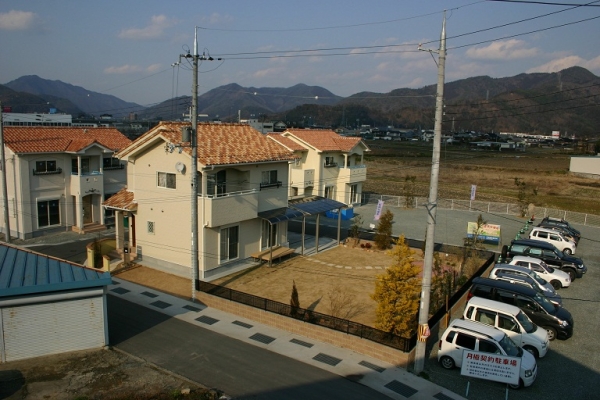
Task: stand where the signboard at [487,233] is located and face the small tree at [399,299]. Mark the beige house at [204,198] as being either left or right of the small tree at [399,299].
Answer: right

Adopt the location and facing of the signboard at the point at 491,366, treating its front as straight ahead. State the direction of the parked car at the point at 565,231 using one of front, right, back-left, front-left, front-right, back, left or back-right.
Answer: back

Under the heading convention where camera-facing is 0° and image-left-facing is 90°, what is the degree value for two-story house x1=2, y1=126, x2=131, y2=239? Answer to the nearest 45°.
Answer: approximately 315°

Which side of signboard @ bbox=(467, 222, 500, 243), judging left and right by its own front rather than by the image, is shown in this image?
front

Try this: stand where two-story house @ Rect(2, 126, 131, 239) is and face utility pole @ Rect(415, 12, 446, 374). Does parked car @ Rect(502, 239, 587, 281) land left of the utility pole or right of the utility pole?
left

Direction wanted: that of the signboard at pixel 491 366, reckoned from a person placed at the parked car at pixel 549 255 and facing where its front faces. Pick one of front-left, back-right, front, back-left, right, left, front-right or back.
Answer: front-right

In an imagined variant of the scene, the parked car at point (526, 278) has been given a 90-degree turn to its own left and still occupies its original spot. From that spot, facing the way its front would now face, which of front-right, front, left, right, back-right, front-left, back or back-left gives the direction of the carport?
back-left

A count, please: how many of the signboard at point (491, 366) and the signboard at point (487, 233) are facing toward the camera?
2
